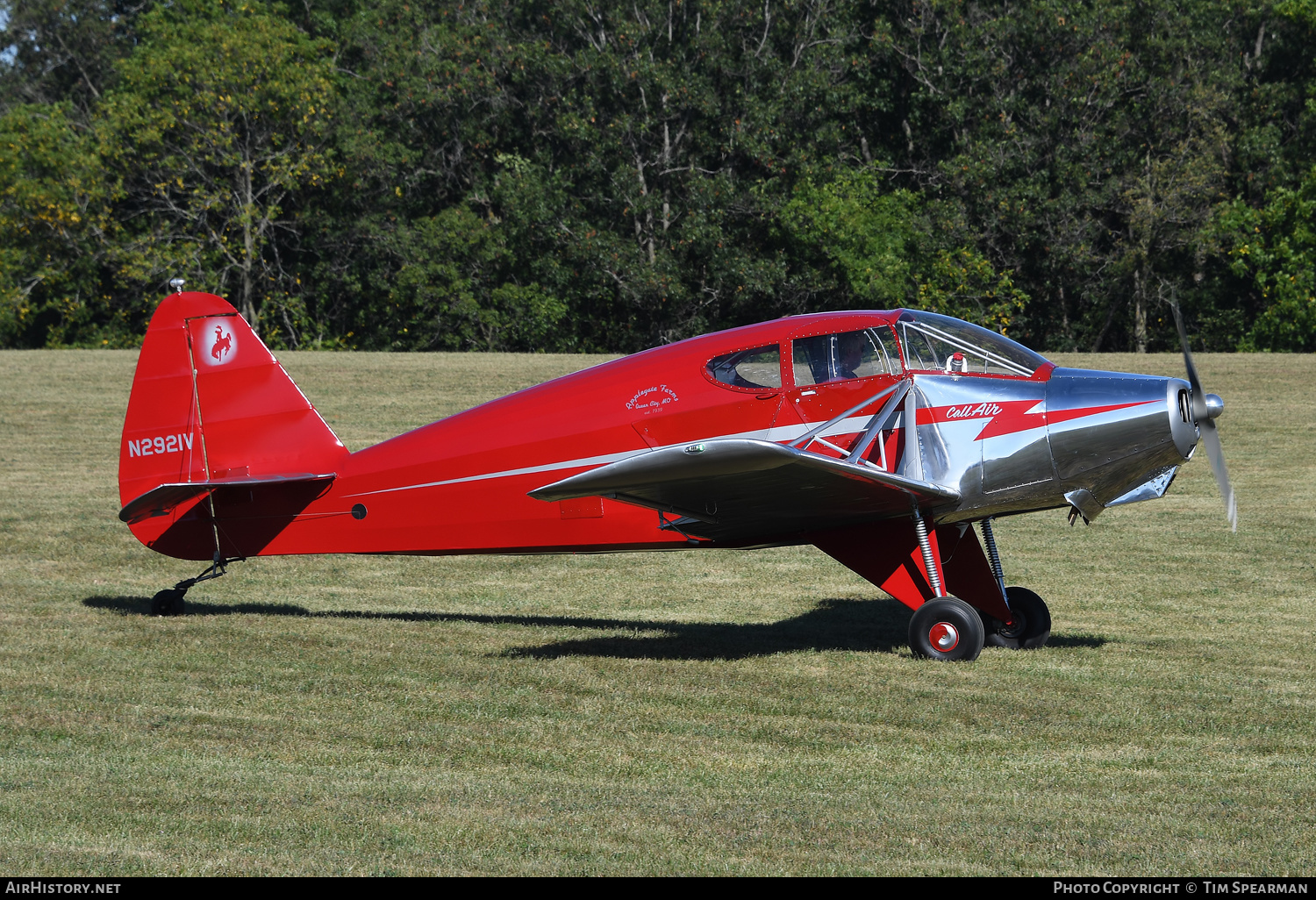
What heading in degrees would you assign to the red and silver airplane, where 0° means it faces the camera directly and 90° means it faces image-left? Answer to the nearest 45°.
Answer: approximately 270°

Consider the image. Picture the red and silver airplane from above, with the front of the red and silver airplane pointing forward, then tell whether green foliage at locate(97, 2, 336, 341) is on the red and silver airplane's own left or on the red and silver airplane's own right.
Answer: on the red and silver airplane's own left

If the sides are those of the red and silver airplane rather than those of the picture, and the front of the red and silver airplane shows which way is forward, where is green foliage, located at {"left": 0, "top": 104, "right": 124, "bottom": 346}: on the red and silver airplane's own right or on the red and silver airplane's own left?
on the red and silver airplane's own left

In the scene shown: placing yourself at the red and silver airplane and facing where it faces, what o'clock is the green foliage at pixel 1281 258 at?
The green foliage is roughly at 10 o'clock from the red and silver airplane.

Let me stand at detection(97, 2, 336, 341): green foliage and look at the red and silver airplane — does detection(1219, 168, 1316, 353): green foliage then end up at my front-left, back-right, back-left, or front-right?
front-left
